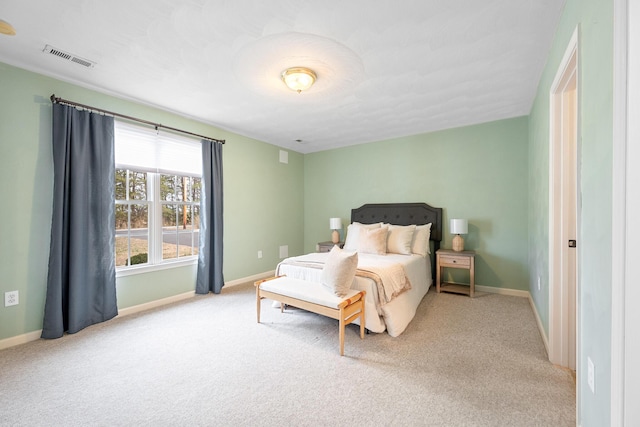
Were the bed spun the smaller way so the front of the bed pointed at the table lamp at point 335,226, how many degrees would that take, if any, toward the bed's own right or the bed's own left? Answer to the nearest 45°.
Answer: approximately 90° to the bed's own right

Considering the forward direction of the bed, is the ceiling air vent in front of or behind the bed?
in front

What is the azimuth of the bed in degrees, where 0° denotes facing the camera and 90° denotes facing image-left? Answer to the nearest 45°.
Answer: approximately 45°

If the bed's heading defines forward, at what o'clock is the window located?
The window is roughly at 1 o'clock from the bed.

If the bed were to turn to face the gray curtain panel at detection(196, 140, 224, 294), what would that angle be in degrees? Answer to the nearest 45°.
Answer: approximately 45° to its right

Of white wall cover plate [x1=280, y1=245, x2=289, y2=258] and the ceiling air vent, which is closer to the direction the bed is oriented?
the ceiling air vent

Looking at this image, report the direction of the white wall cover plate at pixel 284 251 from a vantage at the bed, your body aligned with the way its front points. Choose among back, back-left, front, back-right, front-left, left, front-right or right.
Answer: right

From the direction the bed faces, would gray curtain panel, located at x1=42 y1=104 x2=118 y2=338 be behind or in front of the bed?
in front

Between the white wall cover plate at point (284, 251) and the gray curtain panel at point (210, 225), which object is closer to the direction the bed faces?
the gray curtain panel
